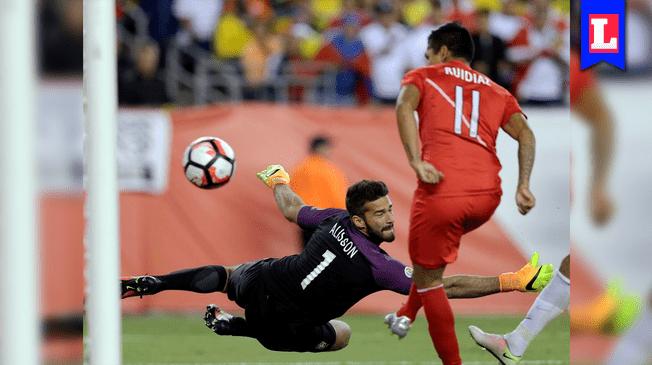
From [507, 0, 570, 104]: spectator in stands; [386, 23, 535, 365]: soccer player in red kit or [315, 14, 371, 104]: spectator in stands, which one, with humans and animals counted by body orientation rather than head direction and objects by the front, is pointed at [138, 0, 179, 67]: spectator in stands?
the soccer player in red kit

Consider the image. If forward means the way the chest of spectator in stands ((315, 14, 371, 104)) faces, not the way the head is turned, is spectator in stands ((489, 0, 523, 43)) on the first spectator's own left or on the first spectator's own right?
on the first spectator's own left
